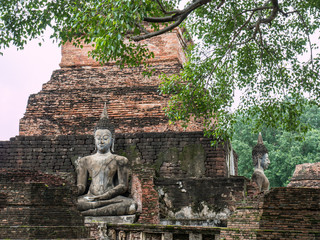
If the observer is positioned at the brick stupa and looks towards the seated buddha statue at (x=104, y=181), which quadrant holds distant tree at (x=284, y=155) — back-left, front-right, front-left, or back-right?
back-left

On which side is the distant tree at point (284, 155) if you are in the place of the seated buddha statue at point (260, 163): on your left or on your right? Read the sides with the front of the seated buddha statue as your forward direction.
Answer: on your left
